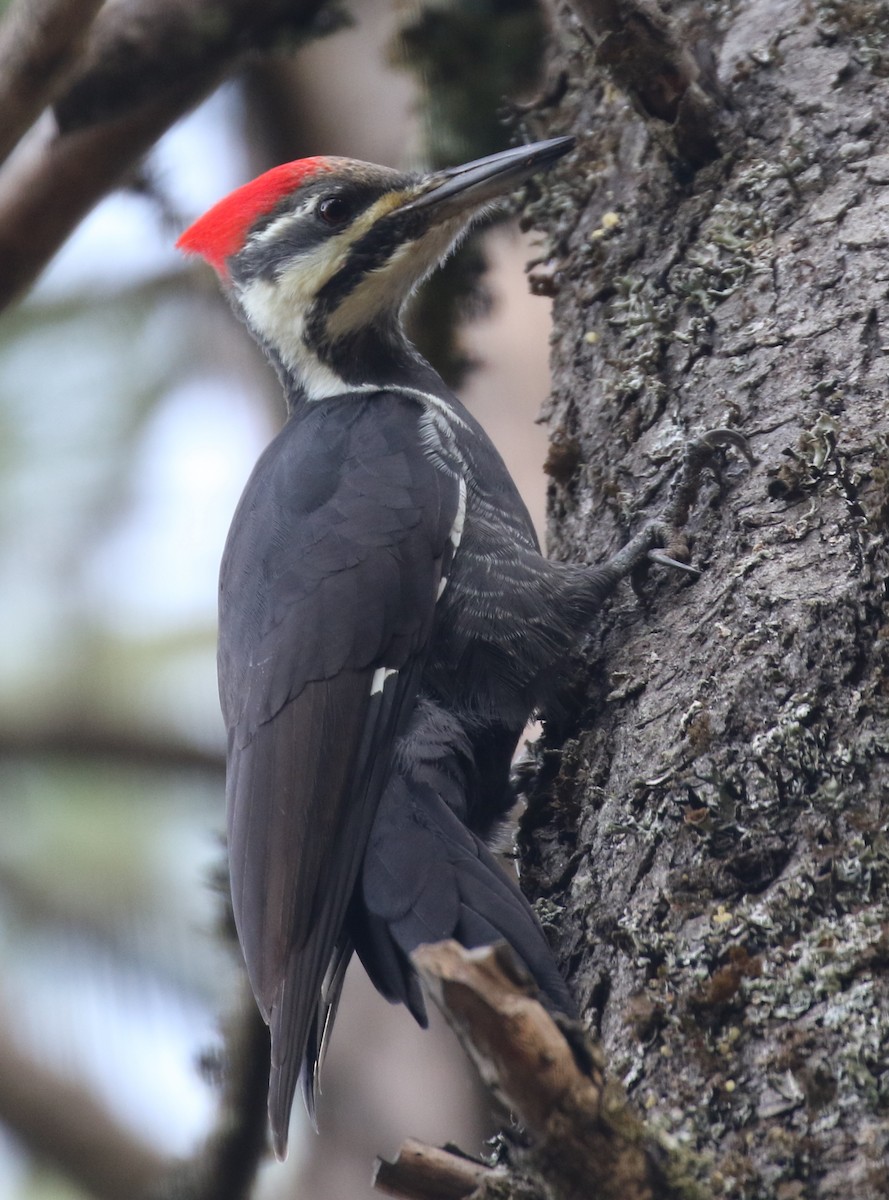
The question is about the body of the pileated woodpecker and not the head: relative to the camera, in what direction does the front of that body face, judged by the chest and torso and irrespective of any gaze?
to the viewer's right
